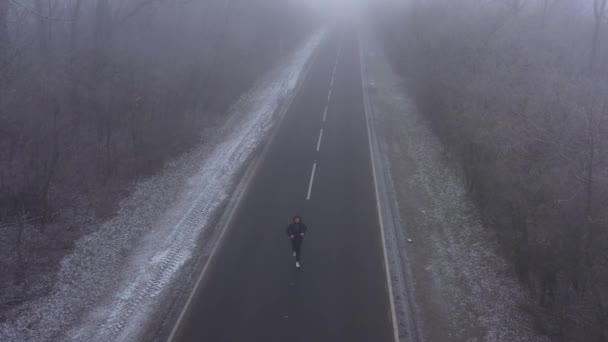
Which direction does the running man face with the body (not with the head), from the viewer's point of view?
toward the camera

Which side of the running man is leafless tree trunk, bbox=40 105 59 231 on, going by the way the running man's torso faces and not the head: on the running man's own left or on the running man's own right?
on the running man's own right
